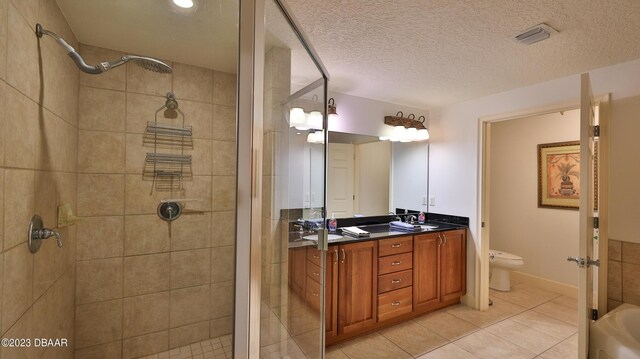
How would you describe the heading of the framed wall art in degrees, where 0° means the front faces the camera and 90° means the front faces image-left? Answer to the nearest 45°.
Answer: approximately 45°

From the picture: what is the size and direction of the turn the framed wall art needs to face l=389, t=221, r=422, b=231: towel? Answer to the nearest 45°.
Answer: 0° — it already faces it

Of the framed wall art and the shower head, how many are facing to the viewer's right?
1

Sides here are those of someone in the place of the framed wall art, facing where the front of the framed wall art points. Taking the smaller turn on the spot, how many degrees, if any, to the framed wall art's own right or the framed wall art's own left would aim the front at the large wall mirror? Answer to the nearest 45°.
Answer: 0° — it already faces it

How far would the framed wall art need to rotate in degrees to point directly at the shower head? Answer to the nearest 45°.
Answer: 0° — it already faces it

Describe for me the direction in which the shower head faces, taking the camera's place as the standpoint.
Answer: facing to the right of the viewer

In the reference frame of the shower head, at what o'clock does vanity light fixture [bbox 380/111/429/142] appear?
The vanity light fixture is roughly at 12 o'clock from the shower head.

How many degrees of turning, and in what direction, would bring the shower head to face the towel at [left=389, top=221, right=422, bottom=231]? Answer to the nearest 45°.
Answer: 0° — it already faces it
